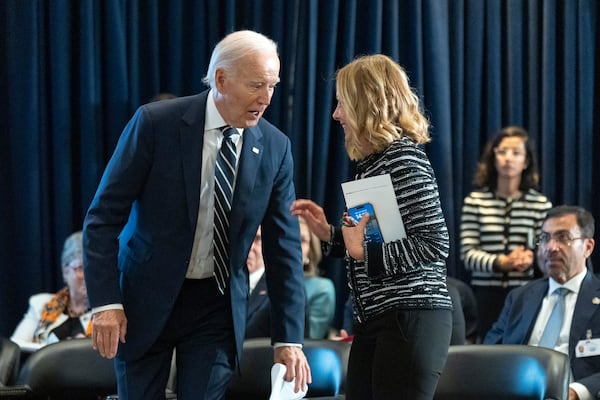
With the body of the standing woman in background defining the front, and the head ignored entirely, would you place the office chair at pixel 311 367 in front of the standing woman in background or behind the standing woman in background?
in front

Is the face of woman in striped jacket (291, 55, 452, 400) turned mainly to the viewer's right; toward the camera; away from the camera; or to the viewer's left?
to the viewer's left

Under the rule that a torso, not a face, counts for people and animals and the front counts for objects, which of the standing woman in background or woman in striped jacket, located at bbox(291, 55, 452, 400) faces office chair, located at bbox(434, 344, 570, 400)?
the standing woman in background

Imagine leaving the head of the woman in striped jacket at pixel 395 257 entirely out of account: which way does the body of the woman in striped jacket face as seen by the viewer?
to the viewer's left

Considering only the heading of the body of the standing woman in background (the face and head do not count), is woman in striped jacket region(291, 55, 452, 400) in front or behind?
in front

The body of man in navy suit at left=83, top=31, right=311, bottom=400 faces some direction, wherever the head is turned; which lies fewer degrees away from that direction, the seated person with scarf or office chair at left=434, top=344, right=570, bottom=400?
the office chair
